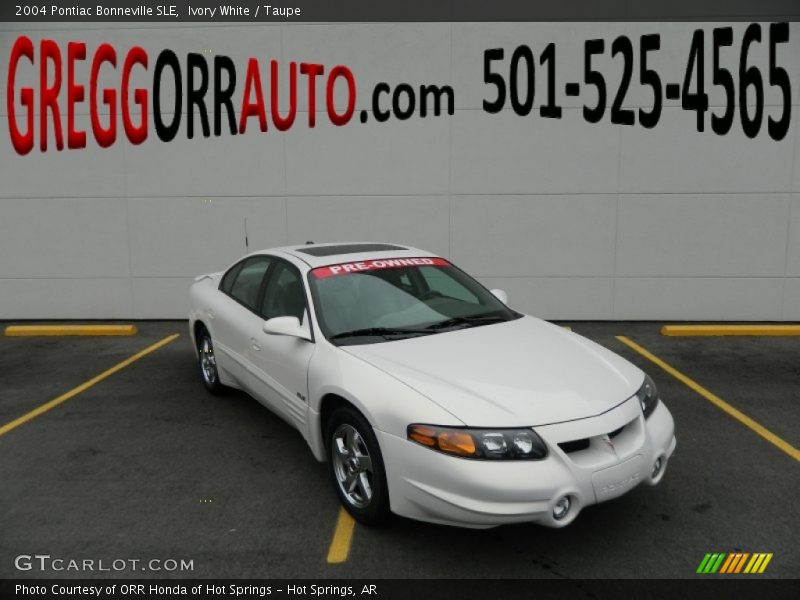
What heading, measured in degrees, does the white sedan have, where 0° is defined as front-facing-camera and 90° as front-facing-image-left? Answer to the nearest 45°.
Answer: approximately 315°
